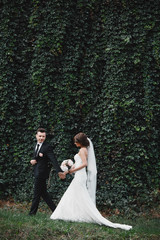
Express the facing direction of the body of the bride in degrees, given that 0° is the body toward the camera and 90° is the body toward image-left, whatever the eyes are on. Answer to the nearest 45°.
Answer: approximately 90°

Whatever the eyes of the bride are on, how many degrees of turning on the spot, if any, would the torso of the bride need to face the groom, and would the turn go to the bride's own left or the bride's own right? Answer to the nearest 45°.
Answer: approximately 45° to the bride's own right
